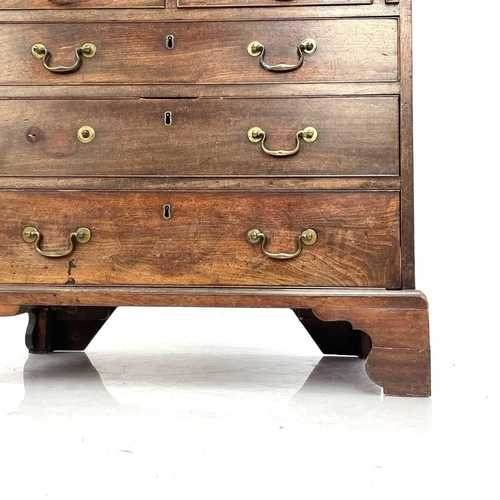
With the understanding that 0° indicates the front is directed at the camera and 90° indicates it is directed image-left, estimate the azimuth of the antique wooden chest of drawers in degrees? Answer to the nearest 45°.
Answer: approximately 0°
